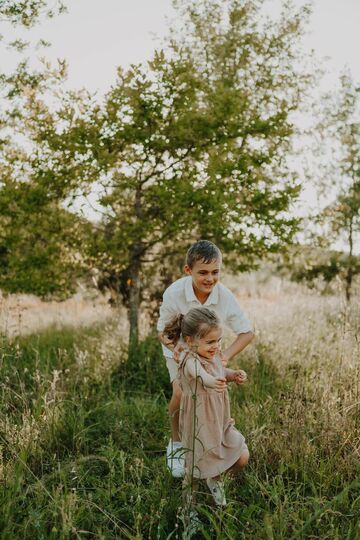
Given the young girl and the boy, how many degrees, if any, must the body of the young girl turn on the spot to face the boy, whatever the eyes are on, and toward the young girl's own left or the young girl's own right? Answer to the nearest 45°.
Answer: approximately 135° to the young girl's own left

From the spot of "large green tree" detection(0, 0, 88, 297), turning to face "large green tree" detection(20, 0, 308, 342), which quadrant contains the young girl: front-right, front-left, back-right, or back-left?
front-right

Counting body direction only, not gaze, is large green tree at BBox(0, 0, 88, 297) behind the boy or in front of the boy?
behind

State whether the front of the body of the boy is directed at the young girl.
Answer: yes

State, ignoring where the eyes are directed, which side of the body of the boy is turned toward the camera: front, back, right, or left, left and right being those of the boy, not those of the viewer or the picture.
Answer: front

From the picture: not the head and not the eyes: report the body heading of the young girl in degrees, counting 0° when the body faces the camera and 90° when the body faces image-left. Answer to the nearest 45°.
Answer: approximately 315°

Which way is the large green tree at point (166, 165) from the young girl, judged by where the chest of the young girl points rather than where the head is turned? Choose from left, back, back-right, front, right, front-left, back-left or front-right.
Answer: back-left

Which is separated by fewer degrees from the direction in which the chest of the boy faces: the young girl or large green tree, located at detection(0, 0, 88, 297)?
the young girl

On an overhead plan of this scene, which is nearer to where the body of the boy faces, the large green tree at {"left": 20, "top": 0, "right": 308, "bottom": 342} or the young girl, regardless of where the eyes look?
the young girl

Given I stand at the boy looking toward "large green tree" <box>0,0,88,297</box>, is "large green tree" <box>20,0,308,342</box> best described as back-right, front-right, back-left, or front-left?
front-right

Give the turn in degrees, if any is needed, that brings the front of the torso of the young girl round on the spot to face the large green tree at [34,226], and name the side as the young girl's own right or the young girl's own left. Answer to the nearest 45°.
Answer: approximately 180°

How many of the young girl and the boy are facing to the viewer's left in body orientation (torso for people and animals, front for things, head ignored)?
0

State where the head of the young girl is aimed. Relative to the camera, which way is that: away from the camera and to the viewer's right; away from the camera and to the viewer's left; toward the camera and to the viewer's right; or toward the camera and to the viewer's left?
toward the camera and to the viewer's right

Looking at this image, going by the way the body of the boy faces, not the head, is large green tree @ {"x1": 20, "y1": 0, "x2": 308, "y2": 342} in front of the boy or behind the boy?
behind

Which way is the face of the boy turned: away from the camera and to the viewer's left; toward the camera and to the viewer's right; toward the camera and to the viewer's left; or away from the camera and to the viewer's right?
toward the camera and to the viewer's right
